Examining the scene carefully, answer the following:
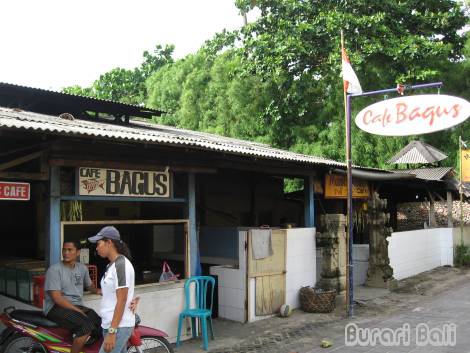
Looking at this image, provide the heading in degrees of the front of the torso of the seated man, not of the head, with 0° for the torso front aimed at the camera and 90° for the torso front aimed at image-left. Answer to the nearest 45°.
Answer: approximately 315°

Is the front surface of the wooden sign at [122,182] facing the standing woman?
yes

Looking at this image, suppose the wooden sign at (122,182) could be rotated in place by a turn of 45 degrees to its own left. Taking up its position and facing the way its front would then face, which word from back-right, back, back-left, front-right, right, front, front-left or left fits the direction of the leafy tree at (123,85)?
back-left

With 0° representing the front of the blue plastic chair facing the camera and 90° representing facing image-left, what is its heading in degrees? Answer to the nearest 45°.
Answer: approximately 45°
